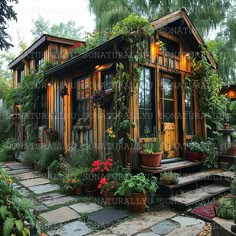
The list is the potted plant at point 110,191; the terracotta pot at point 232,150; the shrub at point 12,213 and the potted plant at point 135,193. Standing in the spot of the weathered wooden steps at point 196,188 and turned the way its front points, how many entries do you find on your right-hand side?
3

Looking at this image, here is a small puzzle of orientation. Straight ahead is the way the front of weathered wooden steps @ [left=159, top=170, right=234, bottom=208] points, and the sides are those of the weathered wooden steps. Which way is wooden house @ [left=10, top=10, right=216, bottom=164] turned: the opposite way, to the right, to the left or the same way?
the same way

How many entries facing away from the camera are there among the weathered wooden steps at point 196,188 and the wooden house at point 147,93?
0

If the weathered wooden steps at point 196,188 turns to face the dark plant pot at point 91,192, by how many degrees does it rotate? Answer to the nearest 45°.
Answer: approximately 135° to its right

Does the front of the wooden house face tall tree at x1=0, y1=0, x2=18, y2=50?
no

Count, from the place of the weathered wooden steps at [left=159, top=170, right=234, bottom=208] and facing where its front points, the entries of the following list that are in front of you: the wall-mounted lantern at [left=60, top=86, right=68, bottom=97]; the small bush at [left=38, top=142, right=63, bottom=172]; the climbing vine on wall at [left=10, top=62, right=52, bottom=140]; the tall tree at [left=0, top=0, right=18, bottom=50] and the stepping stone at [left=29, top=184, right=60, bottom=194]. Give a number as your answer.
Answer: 0

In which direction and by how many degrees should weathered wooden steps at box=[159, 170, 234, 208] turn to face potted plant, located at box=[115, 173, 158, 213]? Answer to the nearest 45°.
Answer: approximately 90° to its right

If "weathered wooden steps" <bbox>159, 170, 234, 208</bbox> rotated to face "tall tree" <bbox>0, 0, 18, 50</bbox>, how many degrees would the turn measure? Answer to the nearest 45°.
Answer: approximately 135° to its right

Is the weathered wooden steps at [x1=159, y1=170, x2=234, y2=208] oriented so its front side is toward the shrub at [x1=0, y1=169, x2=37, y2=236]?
no
